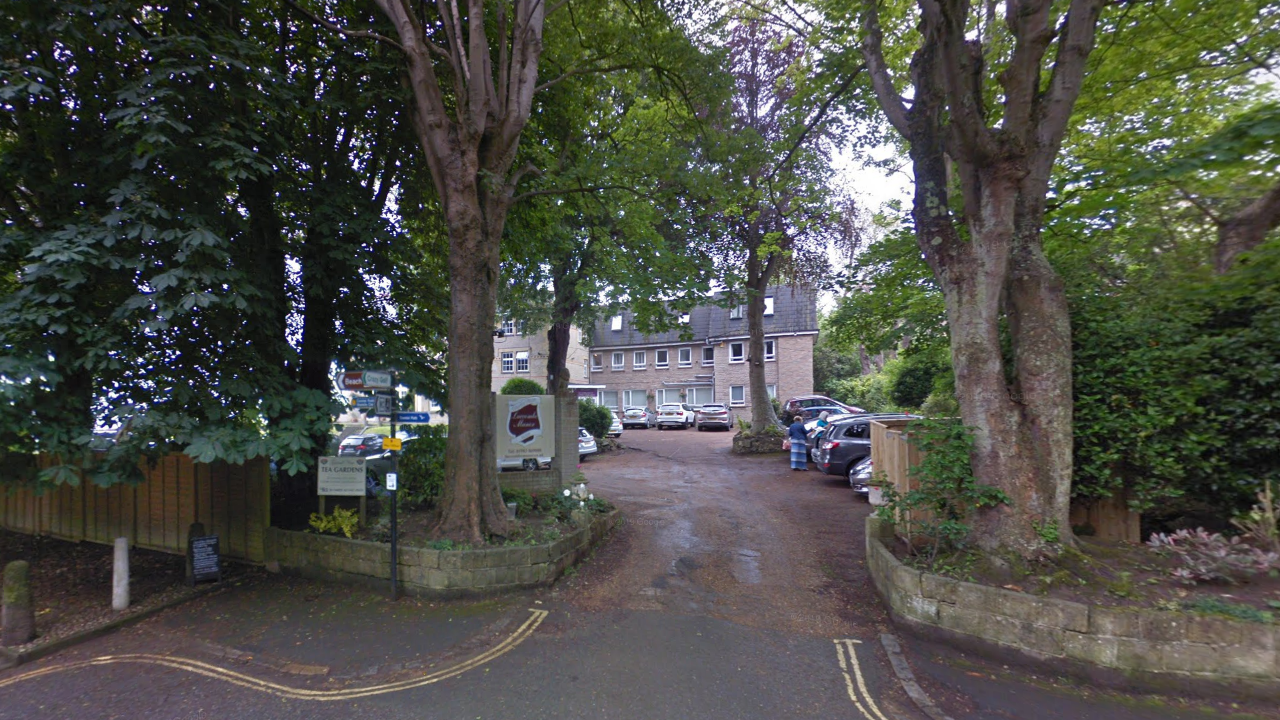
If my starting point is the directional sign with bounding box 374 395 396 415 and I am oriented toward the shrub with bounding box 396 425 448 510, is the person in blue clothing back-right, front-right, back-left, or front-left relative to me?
front-right

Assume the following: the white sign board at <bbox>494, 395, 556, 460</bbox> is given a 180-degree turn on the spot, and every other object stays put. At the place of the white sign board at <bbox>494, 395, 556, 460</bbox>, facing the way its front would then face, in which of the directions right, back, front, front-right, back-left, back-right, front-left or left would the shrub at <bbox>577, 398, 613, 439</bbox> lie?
front

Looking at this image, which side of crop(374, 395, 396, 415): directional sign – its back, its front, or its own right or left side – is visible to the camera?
front

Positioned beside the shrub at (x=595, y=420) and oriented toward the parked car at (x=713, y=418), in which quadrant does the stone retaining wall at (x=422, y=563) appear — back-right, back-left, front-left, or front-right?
back-right

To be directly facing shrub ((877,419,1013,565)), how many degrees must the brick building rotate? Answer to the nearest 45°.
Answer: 0° — it already faces it

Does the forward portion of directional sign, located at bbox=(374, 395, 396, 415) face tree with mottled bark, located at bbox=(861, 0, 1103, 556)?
no

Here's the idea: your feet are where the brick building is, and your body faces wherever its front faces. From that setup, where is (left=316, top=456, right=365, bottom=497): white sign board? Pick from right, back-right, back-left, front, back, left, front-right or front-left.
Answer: front

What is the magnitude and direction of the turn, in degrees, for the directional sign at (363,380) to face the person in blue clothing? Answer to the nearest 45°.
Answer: approximately 135° to its left

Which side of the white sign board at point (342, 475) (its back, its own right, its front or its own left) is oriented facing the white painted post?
front

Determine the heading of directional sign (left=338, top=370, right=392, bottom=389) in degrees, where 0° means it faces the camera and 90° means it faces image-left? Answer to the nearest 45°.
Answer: approximately 0°

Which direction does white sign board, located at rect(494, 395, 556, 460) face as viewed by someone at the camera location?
facing the viewer

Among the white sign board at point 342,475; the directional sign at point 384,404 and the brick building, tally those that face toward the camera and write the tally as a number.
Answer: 3

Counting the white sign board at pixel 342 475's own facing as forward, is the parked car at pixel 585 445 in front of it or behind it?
behind

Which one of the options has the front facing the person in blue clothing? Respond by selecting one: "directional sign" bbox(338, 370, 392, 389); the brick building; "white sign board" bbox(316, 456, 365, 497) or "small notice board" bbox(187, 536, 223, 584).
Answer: the brick building

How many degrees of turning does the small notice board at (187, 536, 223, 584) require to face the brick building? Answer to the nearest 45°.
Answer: approximately 135° to its left

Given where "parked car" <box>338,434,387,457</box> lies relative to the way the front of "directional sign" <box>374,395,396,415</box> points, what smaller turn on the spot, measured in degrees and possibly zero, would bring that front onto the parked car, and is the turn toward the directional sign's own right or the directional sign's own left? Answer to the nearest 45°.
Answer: approximately 180°

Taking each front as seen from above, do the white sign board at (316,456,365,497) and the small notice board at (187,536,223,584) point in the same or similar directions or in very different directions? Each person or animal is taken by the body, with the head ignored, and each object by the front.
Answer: same or similar directions
